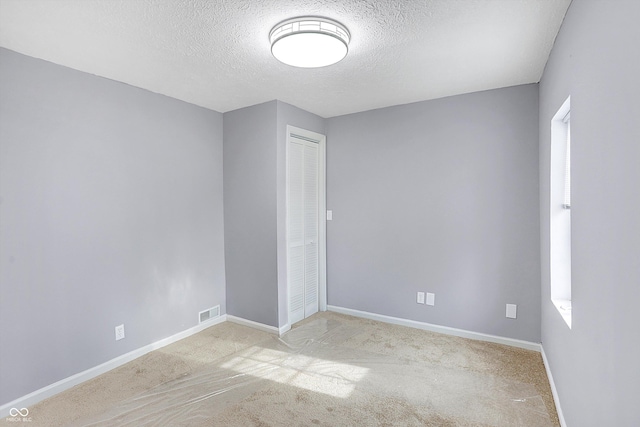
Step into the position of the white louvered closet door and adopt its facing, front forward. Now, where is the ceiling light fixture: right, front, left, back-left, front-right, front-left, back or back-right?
front-right

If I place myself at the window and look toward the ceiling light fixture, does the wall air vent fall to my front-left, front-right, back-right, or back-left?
front-right

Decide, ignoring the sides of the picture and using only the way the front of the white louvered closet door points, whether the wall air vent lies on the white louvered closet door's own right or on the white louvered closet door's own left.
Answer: on the white louvered closet door's own right

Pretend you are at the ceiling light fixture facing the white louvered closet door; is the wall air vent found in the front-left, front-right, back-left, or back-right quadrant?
front-left

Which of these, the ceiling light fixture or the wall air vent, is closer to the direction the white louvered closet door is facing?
the ceiling light fixture

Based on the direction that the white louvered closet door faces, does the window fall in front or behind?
in front

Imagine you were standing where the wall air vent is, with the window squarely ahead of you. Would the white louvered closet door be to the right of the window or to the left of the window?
left

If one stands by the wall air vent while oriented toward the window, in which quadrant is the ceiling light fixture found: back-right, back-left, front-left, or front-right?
front-right

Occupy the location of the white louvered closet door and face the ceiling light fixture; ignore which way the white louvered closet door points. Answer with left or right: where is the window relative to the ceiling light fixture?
left

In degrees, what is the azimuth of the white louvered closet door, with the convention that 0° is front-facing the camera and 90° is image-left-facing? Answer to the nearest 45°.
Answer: approximately 315°
